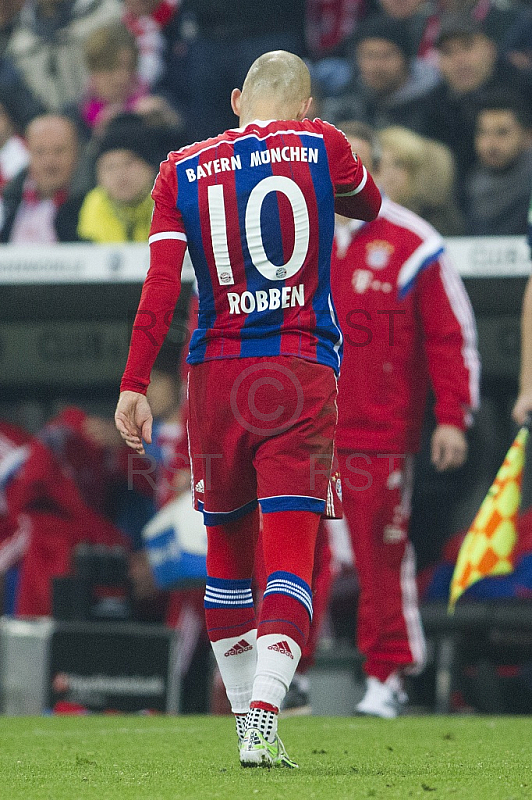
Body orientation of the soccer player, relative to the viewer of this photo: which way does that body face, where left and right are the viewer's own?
facing away from the viewer

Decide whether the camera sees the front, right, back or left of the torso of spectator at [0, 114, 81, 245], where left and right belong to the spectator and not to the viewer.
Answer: front

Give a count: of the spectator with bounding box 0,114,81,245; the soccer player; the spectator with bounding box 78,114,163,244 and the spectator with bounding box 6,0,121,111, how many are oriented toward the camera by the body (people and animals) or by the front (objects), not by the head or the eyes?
3

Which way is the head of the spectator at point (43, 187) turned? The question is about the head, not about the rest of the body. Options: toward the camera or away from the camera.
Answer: toward the camera

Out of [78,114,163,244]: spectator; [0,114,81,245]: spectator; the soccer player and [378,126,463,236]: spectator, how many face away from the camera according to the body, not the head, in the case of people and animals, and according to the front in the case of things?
1

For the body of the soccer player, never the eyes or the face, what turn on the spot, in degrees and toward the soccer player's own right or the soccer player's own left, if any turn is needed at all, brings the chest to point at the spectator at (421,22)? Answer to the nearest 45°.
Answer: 0° — they already face them

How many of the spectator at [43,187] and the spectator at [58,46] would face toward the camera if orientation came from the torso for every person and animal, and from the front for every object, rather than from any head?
2

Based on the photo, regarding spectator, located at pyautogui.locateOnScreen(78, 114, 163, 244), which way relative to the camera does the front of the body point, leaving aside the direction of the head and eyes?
toward the camera

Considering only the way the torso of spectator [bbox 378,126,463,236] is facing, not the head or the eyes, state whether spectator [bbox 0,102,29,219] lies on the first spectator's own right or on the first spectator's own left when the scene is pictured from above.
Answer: on the first spectator's own right

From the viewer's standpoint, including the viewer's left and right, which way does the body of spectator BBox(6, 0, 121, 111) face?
facing the viewer

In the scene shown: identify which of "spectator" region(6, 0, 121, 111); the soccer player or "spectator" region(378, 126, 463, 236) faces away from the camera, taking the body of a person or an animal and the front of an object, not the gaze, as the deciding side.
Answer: the soccer player

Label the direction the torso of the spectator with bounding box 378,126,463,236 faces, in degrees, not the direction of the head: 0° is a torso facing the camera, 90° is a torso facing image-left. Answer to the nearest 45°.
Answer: approximately 45°

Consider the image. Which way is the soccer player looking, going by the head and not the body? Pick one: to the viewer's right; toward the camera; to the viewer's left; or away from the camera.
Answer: away from the camera

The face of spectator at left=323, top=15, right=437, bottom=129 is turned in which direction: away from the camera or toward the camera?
toward the camera

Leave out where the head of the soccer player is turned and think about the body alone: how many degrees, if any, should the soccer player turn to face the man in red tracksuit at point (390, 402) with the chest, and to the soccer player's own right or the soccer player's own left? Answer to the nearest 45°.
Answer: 0° — they already face them
